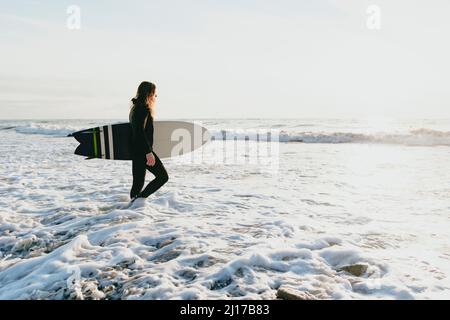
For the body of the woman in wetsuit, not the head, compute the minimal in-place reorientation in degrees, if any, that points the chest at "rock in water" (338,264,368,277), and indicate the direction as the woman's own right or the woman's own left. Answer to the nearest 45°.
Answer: approximately 45° to the woman's own right

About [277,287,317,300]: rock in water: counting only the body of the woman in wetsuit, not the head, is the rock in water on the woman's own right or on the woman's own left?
on the woman's own right

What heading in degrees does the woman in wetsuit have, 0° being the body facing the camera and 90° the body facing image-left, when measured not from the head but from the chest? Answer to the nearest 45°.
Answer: approximately 270°
